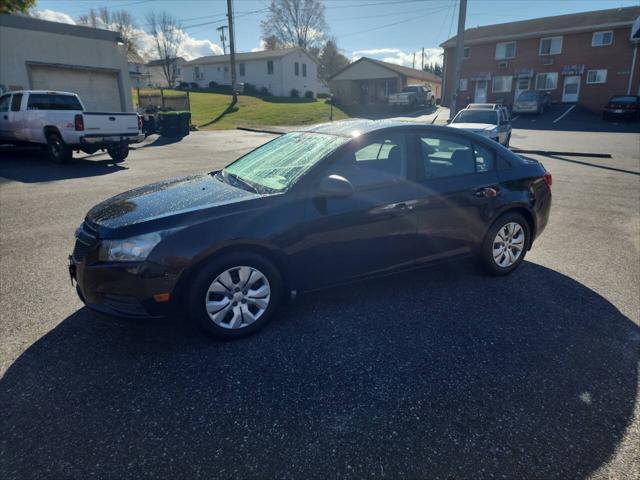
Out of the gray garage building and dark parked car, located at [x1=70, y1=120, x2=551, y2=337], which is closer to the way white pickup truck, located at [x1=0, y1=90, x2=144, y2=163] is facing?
the gray garage building

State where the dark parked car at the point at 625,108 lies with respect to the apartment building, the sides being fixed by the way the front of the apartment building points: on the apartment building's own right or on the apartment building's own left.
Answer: on the apartment building's own left

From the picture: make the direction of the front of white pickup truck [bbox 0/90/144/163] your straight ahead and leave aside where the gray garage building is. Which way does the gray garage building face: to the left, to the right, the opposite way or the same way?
the opposite way

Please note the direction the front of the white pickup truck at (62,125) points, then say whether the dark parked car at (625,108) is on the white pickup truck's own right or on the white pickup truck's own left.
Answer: on the white pickup truck's own right

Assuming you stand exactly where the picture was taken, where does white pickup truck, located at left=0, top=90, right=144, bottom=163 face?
facing away from the viewer and to the left of the viewer

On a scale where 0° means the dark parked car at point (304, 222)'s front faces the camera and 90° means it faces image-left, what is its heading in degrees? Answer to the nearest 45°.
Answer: approximately 45°

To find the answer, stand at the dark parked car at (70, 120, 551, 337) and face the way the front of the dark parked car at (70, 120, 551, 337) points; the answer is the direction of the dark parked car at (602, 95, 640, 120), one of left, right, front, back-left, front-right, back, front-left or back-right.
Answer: back

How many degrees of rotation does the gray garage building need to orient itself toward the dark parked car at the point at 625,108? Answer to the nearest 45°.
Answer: approximately 45° to its left

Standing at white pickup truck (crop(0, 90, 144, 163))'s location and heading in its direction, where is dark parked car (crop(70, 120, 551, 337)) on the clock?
The dark parked car is roughly at 7 o'clock from the white pickup truck.

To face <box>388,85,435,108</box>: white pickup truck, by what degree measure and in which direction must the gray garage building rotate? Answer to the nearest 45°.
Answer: approximately 45° to its left

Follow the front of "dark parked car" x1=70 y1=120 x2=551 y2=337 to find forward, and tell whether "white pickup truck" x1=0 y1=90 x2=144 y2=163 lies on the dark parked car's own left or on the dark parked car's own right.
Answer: on the dark parked car's own right
